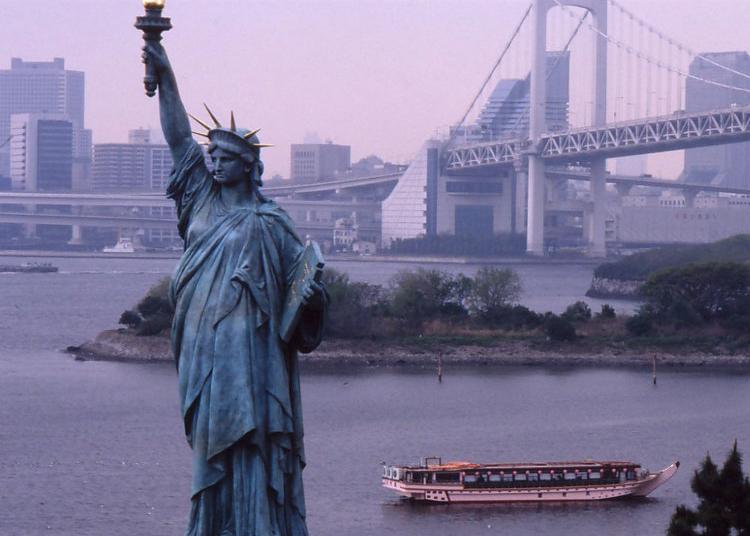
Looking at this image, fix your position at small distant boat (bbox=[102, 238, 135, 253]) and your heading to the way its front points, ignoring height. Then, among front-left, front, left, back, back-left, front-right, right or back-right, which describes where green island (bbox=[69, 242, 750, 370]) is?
left

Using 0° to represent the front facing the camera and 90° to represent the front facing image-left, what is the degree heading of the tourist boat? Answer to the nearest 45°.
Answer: approximately 270°

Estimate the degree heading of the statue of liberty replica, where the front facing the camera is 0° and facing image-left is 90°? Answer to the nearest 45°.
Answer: approximately 45°

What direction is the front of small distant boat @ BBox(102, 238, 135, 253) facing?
to the viewer's left

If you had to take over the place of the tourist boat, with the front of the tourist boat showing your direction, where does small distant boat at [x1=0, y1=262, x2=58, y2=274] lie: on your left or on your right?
on your left

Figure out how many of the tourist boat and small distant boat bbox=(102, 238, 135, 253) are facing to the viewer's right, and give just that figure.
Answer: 1

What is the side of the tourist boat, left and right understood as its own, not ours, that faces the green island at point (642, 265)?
left

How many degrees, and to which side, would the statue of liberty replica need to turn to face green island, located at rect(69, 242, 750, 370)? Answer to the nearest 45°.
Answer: approximately 135° to its right

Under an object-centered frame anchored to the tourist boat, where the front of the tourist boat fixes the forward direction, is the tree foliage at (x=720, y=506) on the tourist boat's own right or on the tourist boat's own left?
on the tourist boat's own right

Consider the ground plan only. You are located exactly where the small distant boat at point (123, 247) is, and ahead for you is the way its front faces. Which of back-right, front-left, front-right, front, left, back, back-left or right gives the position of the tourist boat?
left

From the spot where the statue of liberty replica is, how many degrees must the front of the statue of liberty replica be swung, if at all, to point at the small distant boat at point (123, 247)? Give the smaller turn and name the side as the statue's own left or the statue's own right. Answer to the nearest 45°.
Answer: approximately 135° to the statue's own right
